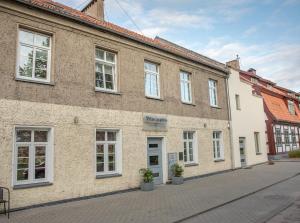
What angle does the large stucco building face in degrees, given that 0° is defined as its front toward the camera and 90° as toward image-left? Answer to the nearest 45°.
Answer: approximately 315°

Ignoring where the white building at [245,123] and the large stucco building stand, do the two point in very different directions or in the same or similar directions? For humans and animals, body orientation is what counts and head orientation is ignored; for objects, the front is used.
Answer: same or similar directions

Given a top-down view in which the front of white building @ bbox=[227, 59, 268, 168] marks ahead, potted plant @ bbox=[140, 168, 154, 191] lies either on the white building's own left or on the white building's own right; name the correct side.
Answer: on the white building's own right

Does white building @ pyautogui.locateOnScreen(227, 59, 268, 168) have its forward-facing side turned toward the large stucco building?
no

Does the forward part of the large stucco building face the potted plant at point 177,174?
no

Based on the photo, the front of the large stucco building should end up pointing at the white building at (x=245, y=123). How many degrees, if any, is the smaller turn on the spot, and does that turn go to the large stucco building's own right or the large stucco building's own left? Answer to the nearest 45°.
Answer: approximately 90° to the large stucco building's own left

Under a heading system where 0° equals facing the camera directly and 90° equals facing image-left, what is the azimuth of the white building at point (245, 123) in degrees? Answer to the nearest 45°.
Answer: approximately 315°

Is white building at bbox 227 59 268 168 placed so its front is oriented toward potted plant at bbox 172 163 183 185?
no

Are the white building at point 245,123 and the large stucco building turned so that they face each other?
no

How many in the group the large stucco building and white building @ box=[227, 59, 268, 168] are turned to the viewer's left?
0
